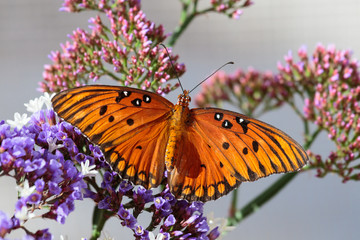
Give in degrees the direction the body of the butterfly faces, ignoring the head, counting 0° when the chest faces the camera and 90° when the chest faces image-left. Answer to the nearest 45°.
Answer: approximately 180°

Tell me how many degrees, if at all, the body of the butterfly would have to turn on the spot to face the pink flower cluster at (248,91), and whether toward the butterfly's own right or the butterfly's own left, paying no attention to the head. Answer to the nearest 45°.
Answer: approximately 45° to the butterfly's own right
